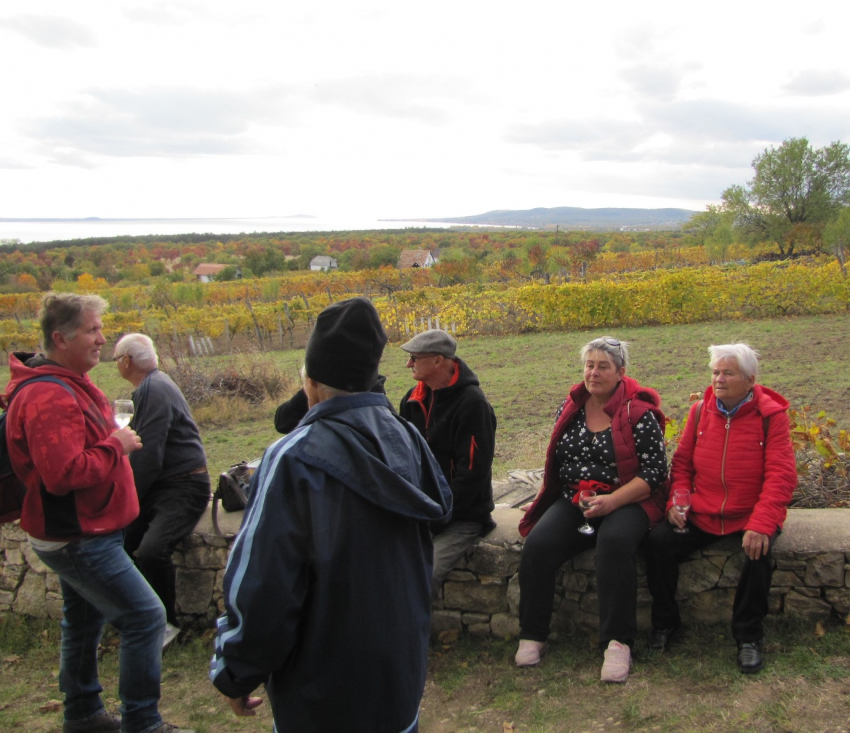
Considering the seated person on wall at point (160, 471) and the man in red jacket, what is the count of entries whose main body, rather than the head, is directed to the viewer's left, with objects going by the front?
1

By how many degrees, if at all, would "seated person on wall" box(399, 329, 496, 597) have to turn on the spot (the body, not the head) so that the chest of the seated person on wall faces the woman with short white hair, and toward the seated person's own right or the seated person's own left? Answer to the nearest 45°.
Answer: approximately 135° to the seated person's own left

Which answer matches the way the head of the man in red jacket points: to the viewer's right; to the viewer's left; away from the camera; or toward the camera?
to the viewer's right

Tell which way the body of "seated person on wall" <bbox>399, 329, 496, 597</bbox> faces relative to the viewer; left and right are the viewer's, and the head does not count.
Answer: facing the viewer and to the left of the viewer

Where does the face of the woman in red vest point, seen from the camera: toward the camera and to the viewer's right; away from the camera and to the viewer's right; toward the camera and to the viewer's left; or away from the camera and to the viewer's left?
toward the camera and to the viewer's left

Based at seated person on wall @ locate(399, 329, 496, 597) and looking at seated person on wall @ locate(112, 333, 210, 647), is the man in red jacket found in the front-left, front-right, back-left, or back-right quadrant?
front-left

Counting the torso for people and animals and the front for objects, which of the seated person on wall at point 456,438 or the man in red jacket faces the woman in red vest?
the man in red jacket

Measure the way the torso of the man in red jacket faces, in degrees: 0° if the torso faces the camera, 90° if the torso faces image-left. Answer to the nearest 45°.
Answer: approximately 270°

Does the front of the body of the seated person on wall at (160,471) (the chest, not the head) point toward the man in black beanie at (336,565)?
no

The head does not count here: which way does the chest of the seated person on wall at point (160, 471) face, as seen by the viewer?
to the viewer's left

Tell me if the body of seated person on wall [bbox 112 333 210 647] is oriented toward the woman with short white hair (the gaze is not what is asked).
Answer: no

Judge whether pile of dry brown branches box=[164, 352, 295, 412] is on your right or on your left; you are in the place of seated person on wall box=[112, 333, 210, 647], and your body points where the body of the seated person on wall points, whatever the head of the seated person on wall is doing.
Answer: on your right

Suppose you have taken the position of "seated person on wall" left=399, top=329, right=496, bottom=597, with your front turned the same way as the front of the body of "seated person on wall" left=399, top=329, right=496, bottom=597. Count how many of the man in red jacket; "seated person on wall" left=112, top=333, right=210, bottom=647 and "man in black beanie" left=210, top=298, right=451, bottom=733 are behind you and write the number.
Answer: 0

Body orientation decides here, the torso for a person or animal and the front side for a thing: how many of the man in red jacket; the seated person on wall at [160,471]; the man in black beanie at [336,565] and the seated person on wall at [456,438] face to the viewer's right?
1

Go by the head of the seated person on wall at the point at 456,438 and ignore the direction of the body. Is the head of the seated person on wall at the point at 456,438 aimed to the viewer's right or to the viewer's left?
to the viewer's left

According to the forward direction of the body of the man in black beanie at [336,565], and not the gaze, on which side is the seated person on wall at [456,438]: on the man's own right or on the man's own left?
on the man's own right
